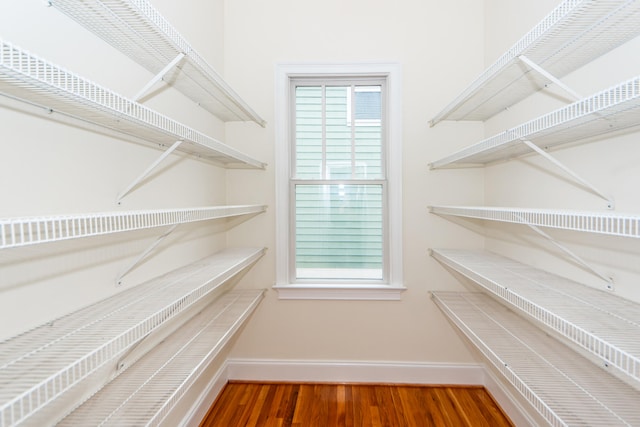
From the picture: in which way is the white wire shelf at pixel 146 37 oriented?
to the viewer's right

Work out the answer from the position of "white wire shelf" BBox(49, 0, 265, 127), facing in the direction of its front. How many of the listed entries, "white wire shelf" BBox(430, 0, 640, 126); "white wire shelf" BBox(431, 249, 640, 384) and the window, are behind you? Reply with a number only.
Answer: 0

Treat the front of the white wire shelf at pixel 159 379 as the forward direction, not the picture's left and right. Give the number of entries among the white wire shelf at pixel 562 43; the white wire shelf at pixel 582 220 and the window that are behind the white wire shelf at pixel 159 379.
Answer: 0

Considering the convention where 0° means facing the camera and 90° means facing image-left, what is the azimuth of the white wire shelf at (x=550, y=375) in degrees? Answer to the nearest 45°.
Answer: approximately 90°

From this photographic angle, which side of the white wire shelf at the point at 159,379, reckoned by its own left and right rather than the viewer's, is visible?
right

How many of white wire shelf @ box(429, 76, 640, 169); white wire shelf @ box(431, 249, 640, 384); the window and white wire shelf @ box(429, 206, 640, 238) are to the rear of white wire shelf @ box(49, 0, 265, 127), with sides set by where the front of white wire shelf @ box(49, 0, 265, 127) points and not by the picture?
0

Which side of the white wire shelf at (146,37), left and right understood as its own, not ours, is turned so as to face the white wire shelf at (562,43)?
front

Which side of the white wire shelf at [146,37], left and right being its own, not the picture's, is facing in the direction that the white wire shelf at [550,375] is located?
front

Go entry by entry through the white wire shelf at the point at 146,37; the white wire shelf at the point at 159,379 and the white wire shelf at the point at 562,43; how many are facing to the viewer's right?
2

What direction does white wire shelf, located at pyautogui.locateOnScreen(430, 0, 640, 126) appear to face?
to the viewer's left

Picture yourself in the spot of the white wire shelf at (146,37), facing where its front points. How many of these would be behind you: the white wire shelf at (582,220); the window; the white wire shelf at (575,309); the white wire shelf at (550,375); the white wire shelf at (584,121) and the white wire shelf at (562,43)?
0

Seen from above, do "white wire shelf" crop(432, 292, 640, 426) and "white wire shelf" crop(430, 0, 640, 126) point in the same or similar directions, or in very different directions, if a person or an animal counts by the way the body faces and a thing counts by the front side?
same or similar directions

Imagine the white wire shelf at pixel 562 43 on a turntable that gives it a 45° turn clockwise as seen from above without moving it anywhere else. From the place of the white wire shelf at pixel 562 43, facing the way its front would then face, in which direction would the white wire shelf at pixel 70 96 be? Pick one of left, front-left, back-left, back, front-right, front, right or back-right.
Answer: left

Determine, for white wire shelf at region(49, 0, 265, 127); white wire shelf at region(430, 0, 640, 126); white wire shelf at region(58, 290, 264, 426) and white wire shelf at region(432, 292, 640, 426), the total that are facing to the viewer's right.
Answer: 2

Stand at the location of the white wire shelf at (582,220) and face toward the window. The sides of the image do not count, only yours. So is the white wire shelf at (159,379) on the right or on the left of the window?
left

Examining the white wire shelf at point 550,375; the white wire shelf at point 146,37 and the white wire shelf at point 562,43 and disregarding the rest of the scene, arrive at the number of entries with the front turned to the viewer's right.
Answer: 1
